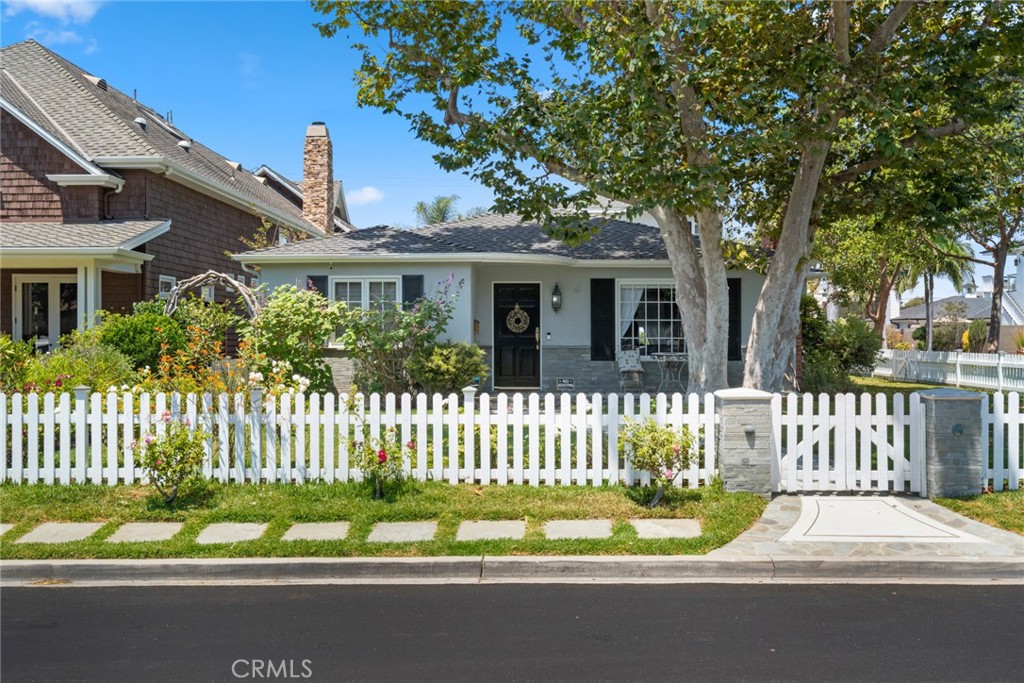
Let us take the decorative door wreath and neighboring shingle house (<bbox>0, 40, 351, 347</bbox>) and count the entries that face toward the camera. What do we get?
2

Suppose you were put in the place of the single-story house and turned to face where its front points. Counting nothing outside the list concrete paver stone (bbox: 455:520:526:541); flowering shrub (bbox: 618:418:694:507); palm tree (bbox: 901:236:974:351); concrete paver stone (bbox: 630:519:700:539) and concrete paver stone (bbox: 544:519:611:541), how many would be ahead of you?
4

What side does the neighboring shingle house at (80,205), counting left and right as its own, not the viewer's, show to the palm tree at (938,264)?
left

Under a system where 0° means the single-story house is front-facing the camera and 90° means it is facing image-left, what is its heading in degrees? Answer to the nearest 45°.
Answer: approximately 0°

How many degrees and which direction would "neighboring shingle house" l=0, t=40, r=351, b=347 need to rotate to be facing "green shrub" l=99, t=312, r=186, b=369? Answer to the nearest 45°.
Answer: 0° — it already faces it

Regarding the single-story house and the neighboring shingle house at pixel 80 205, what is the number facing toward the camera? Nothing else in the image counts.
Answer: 2

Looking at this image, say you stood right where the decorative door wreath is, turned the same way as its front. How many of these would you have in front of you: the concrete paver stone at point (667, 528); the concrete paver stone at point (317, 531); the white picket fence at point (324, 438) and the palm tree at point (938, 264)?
3

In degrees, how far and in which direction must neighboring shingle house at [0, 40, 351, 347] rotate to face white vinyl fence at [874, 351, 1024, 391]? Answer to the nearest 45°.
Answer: approximately 90° to its left
